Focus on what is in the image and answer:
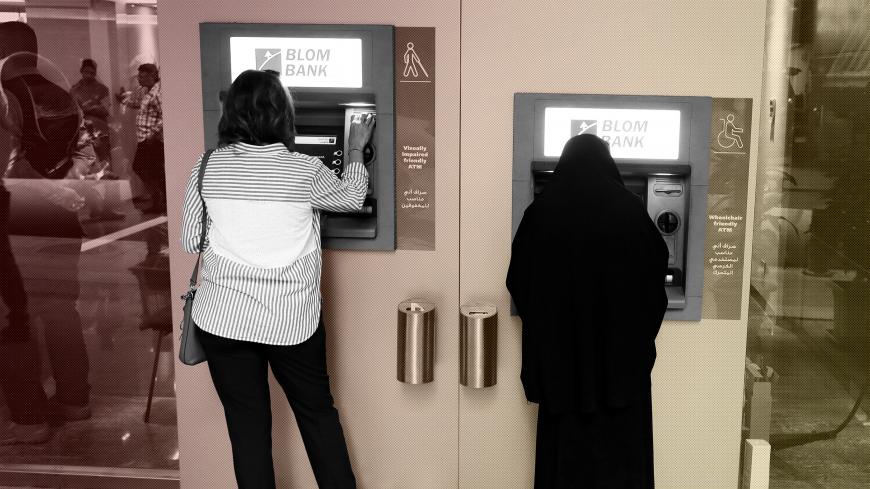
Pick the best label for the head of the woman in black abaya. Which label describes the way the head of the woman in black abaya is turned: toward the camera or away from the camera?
away from the camera

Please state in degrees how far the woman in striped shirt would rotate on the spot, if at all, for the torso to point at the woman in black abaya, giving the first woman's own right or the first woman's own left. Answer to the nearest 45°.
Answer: approximately 90° to the first woman's own right

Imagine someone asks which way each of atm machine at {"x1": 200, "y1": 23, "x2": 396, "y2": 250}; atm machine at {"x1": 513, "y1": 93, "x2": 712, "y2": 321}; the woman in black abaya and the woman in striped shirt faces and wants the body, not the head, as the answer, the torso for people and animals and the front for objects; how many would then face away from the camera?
2

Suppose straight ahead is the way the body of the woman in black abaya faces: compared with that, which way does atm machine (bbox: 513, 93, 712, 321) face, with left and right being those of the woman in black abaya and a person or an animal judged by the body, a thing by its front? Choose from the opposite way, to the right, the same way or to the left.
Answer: the opposite way

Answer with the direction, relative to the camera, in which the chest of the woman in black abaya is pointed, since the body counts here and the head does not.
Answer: away from the camera

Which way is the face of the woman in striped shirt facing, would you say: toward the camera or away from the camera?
away from the camera

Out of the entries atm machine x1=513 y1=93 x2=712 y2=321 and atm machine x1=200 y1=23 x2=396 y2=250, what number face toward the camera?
2

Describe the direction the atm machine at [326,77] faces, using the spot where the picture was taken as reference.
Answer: facing the viewer

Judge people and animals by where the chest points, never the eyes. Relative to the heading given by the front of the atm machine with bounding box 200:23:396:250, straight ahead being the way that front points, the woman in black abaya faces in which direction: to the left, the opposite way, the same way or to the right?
the opposite way

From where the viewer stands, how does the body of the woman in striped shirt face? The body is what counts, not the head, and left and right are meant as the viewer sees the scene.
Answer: facing away from the viewer

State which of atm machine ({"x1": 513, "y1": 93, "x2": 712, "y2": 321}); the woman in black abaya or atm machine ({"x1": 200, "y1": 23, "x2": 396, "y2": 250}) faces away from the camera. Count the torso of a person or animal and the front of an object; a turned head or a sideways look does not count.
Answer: the woman in black abaya

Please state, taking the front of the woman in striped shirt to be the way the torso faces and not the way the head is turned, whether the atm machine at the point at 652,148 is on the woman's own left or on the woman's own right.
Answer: on the woman's own right

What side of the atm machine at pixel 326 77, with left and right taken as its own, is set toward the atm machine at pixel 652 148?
left
